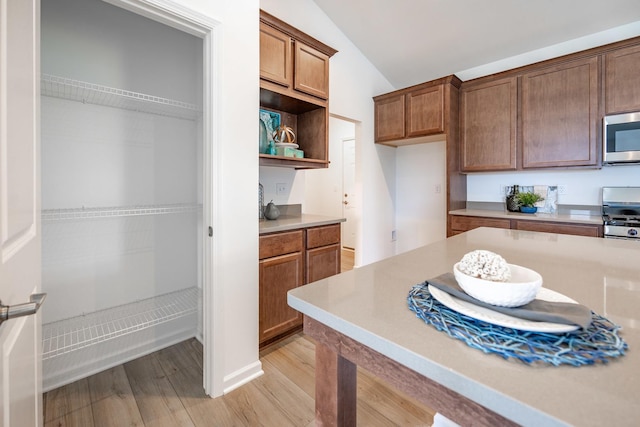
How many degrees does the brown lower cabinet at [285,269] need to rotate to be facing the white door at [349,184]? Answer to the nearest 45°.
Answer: approximately 135° to its left

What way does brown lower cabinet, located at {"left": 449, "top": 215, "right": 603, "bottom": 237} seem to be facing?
toward the camera

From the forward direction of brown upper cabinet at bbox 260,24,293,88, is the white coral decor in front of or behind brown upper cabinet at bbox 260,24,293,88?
in front

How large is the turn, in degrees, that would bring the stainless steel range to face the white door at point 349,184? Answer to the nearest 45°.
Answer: approximately 90° to its right

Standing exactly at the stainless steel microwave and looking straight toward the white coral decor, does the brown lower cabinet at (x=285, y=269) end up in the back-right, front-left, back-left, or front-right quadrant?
front-right

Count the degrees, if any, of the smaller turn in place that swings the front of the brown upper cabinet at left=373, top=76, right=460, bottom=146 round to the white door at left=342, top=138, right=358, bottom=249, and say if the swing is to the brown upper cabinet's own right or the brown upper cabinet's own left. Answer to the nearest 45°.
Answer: approximately 90° to the brown upper cabinet's own right

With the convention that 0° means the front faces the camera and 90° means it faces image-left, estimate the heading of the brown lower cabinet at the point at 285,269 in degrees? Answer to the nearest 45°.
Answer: approximately 315°

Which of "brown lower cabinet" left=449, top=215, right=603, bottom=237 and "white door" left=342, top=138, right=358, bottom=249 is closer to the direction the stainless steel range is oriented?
the brown lower cabinet

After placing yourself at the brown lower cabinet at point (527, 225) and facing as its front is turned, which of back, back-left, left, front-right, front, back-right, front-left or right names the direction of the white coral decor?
front

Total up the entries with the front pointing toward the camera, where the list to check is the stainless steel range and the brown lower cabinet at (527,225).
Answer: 2

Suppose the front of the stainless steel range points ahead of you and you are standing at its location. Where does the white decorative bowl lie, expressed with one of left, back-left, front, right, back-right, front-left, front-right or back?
front

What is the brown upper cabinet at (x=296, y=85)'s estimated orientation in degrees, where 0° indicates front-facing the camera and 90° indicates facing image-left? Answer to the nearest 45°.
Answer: approximately 315°

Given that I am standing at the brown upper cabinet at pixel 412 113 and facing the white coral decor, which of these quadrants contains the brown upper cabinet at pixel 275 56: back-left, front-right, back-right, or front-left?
front-right

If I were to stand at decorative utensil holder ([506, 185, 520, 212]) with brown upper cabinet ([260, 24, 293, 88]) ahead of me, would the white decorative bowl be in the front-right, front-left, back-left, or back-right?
front-left
